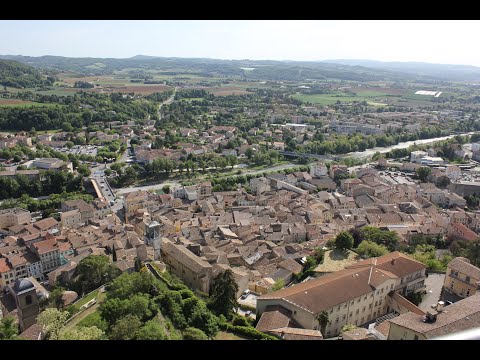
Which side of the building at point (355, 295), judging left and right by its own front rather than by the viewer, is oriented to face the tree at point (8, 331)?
right

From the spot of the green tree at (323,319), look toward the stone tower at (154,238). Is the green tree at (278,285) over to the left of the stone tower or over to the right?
right

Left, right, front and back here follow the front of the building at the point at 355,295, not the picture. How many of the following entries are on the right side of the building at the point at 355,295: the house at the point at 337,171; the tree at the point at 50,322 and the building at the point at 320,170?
1

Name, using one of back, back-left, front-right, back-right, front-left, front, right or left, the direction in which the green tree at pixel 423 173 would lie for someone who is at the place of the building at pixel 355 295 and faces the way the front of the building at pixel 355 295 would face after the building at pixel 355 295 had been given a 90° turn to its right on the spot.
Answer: back-right

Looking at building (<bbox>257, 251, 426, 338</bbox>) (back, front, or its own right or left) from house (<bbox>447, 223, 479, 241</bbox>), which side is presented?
left

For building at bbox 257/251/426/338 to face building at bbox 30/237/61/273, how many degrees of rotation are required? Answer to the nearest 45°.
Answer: approximately 135° to its right

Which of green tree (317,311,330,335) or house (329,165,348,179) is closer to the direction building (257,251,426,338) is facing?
the green tree

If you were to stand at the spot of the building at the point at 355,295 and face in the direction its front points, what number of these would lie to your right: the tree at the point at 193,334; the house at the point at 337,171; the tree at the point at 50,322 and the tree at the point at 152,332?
3

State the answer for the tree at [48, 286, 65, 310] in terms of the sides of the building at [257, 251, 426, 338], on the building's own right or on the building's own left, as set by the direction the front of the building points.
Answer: on the building's own right

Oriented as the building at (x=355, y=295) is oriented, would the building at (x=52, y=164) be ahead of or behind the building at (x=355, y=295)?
behind

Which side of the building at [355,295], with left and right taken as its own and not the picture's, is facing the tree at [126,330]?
right

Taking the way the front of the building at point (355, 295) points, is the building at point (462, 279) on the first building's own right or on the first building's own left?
on the first building's own left

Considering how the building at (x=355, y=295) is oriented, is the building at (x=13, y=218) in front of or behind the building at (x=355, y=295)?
behind

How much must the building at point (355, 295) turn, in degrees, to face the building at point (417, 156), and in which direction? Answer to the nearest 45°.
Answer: approximately 135° to its left

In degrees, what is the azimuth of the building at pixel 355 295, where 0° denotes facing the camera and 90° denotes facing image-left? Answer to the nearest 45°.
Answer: approximately 315°
